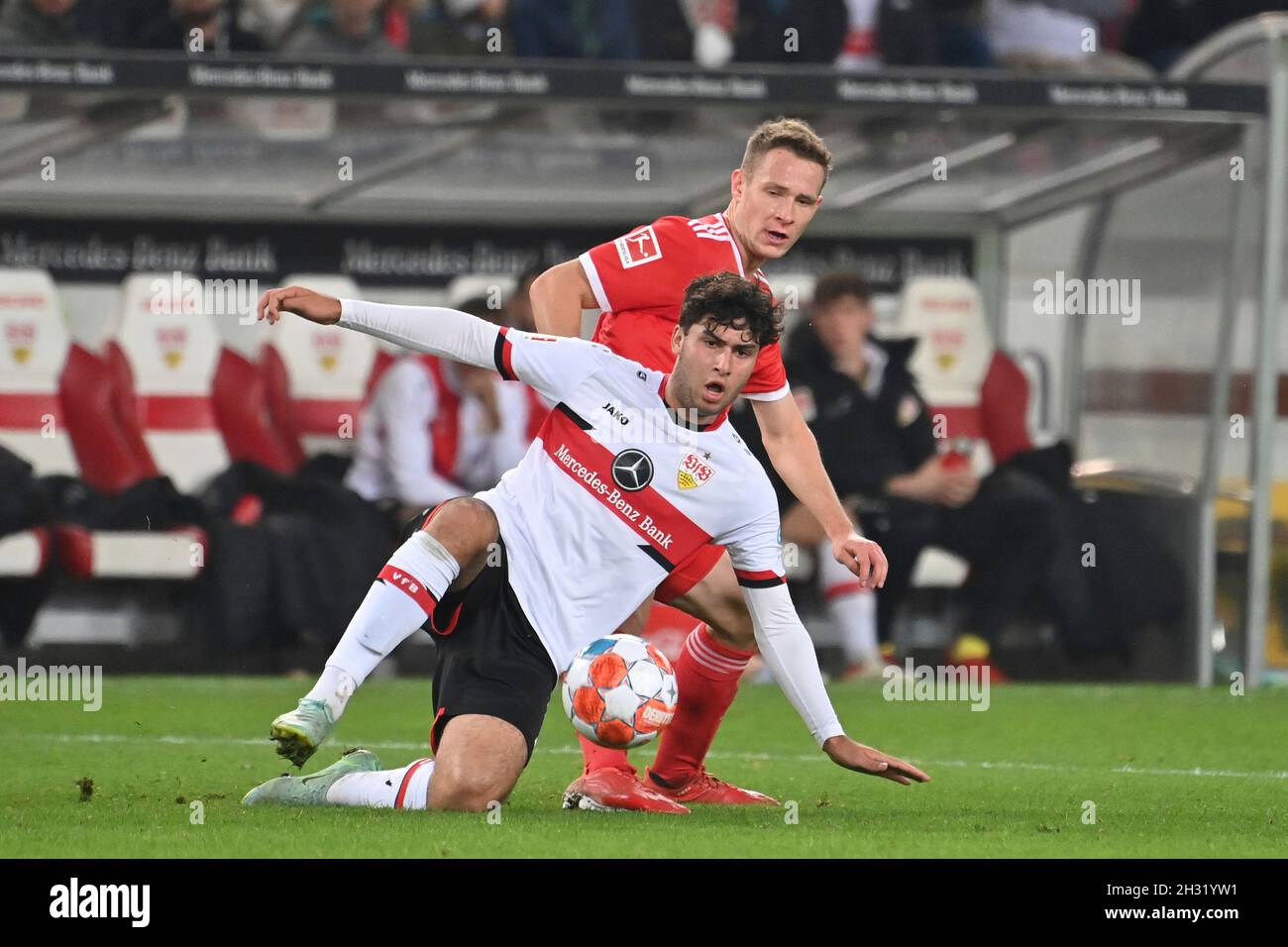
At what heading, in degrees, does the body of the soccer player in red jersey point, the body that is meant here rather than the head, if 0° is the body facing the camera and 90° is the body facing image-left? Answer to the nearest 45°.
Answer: approximately 315°
